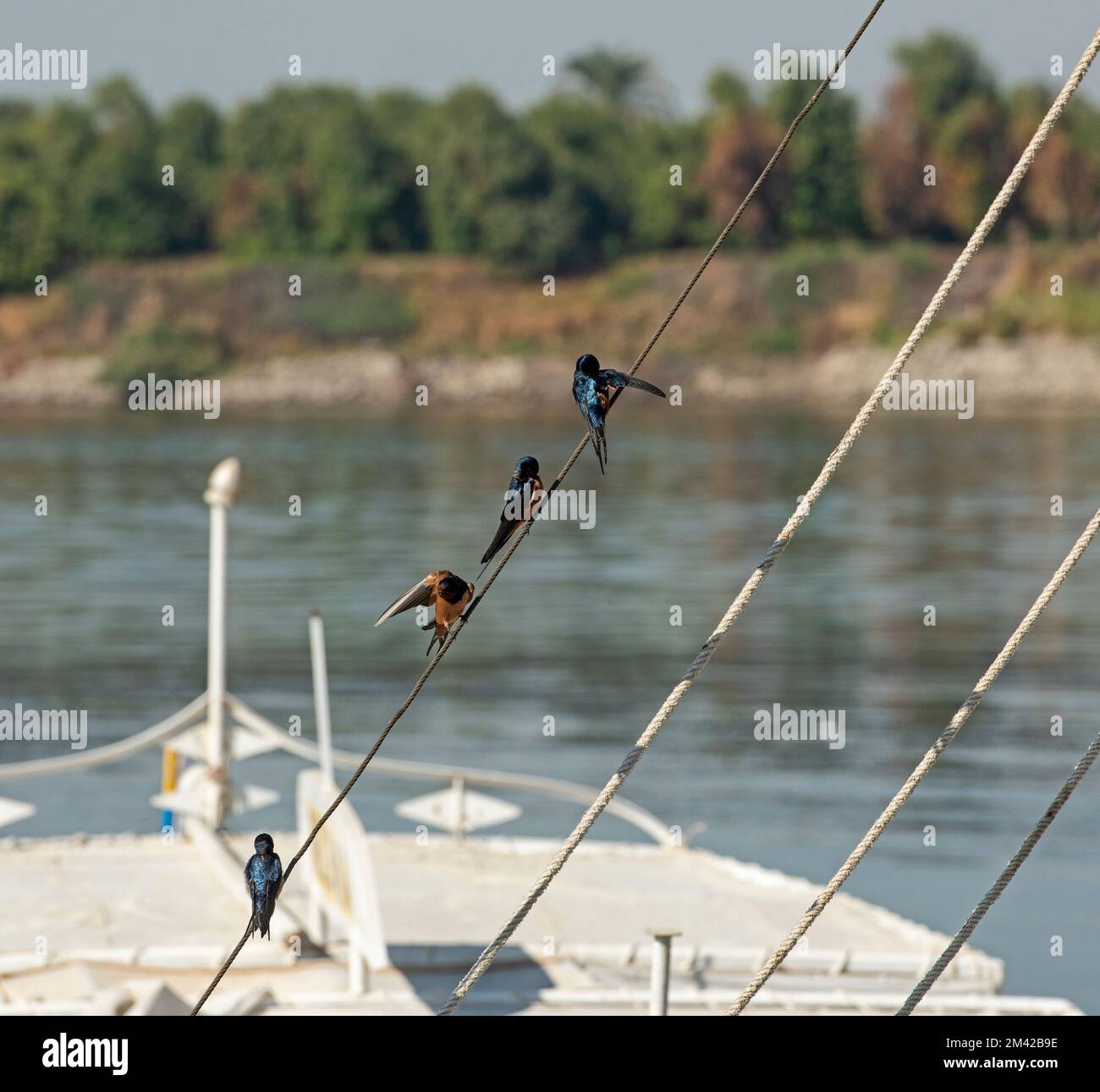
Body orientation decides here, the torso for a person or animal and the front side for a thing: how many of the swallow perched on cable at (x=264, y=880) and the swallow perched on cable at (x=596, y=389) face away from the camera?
2

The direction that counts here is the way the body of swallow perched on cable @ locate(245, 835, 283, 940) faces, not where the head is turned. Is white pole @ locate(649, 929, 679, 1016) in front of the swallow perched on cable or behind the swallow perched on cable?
in front

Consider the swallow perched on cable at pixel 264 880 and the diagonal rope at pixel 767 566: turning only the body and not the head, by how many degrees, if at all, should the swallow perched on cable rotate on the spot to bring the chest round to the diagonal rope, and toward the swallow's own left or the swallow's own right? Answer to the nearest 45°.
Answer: approximately 90° to the swallow's own right

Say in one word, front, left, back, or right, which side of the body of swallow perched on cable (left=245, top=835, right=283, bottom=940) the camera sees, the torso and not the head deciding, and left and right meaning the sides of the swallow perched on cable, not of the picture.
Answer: back

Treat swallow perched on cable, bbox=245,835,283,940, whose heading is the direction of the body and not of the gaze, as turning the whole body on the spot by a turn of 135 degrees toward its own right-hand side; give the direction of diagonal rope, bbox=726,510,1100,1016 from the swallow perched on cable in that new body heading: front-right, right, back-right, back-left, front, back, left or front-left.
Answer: front-left

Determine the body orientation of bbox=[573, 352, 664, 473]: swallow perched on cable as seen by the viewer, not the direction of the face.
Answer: away from the camera
